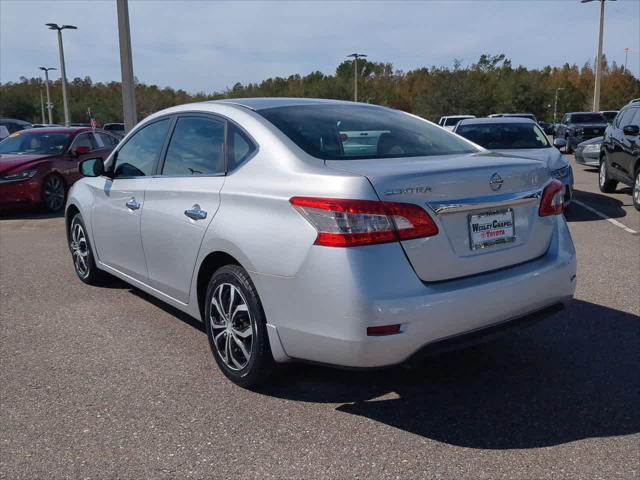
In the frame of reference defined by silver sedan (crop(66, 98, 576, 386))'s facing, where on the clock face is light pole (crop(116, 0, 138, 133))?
The light pole is roughly at 1 o'clock from the silver sedan.

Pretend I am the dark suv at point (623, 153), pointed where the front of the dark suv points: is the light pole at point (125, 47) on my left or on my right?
on my right

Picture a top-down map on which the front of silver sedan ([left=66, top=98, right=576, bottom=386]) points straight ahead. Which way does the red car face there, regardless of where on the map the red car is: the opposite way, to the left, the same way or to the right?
to the left

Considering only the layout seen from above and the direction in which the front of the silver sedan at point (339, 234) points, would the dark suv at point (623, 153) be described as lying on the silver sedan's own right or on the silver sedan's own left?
on the silver sedan's own right

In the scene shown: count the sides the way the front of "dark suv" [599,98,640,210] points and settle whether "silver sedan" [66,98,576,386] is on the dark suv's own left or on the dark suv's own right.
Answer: on the dark suv's own right

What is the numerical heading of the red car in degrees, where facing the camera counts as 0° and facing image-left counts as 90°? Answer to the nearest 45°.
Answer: approximately 45°

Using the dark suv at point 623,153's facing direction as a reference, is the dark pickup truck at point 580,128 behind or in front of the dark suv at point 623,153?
behind

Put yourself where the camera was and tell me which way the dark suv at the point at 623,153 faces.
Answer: facing the viewer and to the right of the viewer

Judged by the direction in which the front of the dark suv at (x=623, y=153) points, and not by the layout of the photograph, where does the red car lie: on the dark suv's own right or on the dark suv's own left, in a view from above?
on the dark suv's own right

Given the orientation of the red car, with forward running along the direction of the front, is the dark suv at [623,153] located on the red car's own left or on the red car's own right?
on the red car's own left

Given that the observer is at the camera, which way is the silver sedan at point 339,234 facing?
facing away from the viewer and to the left of the viewer

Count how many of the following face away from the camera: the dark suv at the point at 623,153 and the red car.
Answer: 0

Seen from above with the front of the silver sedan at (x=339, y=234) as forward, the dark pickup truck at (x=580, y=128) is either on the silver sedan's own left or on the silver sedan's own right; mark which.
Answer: on the silver sedan's own right

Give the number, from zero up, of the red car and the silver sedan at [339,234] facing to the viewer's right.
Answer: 0
